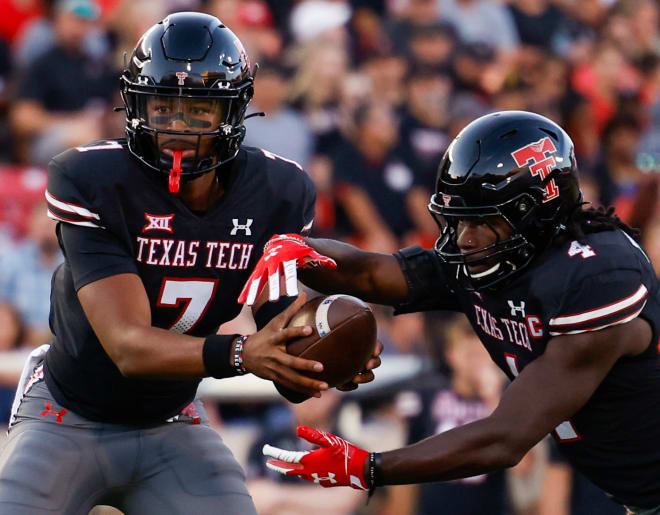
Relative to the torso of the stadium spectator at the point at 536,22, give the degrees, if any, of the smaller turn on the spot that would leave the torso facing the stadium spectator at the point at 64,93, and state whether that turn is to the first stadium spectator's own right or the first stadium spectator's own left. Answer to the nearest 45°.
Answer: approximately 45° to the first stadium spectator's own right

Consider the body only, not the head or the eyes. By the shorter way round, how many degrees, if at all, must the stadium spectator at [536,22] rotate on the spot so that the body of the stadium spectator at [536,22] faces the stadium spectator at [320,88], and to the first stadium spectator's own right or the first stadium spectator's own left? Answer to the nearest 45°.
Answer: approximately 45° to the first stadium spectator's own right

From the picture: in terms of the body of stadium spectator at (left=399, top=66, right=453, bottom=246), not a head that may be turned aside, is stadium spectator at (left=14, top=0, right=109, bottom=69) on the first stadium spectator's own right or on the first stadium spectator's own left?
on the first stadium spectator's own right

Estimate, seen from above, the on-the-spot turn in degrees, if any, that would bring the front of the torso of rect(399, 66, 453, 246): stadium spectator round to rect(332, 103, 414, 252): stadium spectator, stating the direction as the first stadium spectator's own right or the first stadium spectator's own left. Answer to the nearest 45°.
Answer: approximately 45° to the first stadium spectator's own right

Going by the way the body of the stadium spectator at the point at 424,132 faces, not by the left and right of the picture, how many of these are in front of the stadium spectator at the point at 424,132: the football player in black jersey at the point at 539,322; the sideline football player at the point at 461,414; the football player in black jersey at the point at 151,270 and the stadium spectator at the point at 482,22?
3

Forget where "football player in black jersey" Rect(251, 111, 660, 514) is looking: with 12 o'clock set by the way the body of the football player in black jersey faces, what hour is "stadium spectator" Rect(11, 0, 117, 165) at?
The stadium spectator is roughly at 3 o'clock from the football player in black jersey.

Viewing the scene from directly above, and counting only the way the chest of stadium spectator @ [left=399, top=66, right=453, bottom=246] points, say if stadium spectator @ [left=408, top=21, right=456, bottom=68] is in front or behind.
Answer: behind

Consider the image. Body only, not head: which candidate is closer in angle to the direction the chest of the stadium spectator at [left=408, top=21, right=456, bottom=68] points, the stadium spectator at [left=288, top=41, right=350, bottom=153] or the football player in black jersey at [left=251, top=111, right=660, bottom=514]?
the football player in black jersey

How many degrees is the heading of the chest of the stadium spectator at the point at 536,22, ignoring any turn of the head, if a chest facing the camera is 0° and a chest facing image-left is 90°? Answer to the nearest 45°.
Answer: approximately 0°

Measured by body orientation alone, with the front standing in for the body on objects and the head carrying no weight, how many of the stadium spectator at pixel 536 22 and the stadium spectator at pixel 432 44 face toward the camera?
2

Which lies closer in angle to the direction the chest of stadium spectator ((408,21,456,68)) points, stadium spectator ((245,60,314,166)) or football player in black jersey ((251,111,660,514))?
the football player in black jersey

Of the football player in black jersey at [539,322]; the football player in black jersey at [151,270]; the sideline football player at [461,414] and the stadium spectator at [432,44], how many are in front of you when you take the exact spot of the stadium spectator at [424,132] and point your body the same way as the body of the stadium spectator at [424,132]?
3

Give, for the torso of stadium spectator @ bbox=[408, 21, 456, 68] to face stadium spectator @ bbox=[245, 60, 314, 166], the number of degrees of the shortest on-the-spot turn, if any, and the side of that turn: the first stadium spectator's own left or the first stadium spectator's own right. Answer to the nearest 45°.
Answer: approximately 45° to the first stadium spectator's own right
